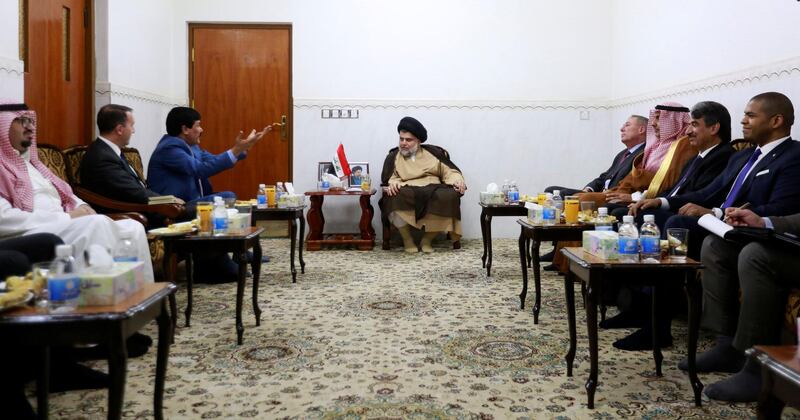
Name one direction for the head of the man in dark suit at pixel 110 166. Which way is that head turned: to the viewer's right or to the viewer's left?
to the viewer's right

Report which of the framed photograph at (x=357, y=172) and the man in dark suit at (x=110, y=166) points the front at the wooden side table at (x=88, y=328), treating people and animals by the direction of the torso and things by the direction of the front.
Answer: the framed photograph

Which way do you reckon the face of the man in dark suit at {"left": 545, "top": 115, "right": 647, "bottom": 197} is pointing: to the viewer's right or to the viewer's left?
to the viewer's left

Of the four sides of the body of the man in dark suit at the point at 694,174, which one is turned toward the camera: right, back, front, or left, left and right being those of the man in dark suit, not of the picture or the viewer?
left

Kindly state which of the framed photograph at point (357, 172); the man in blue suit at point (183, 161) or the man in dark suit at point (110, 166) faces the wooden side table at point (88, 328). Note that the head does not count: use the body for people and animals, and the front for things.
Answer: the framed photograph

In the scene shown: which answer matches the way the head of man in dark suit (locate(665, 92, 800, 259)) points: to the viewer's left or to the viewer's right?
to the viewer's left

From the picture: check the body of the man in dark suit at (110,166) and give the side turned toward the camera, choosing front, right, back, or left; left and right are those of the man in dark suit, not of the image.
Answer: right

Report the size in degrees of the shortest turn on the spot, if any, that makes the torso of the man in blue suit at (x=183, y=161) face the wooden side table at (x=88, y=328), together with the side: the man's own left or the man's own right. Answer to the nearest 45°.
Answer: approximately 90° to the man's own right

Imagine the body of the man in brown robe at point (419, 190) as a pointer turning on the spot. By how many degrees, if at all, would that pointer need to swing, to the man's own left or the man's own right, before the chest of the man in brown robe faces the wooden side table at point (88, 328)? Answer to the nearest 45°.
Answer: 0° — they already face it
